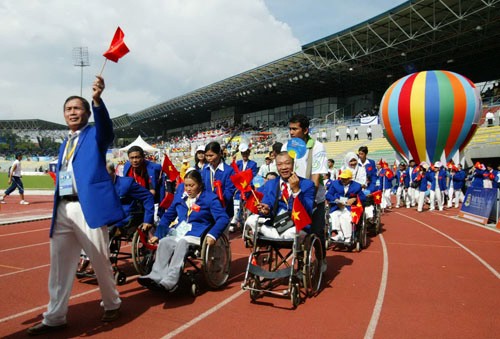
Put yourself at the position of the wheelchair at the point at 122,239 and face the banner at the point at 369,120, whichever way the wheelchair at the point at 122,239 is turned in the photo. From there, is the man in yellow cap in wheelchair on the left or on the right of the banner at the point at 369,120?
right

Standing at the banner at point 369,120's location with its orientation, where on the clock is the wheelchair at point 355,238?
The wheelchair is roughly at 12 o'clock from the banner.

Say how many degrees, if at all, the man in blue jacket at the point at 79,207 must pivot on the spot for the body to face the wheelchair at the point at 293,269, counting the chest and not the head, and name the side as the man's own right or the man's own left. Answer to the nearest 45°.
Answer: approximately 135° to the man's own left

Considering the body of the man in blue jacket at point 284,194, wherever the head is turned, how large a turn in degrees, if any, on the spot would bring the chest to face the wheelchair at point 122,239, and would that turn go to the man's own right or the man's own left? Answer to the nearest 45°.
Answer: approximately 90° to the man's own right

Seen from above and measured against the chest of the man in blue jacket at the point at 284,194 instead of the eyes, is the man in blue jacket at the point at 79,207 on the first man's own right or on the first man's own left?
on the first man's own right

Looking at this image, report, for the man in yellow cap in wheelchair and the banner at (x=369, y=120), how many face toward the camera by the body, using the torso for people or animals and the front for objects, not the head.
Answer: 2

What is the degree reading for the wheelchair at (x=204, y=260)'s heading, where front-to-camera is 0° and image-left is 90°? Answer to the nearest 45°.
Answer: approximately 45°

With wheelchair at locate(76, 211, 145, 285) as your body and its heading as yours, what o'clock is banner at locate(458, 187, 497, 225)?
The banner is roughly at 7 o'clock from the wheelchair.

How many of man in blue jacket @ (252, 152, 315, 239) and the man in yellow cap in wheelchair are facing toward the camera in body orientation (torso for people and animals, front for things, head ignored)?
2
